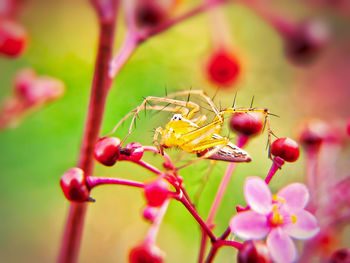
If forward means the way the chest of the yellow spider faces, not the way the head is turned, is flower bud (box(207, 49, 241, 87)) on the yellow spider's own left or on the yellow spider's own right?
on the yellow spider's own right

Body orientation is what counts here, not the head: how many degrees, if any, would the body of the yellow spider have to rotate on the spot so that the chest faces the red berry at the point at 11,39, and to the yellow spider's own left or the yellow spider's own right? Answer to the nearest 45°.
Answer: approximately 45° to the yellow spider's own right

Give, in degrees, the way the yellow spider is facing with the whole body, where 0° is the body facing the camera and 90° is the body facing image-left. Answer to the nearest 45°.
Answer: approximately 90°
